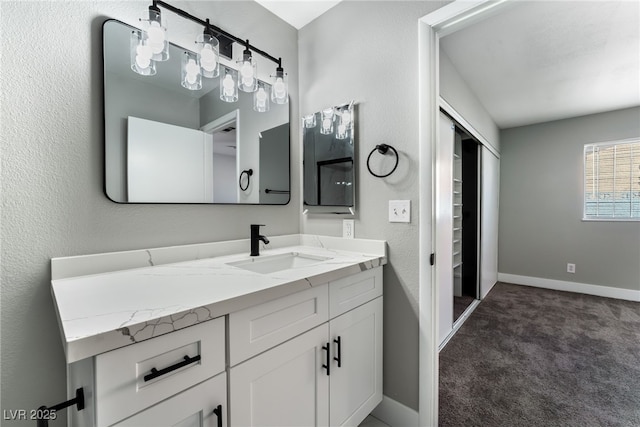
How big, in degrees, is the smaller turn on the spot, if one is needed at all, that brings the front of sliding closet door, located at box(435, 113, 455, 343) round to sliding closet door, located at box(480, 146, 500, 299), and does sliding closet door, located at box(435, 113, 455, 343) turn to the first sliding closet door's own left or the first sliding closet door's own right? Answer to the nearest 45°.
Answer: approximately 90° to the first sliding closet door's own left

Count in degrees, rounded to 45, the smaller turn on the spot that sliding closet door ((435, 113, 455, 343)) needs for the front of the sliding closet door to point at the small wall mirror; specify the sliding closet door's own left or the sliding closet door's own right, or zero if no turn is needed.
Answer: approximately 135° to the sliding closet door's own right

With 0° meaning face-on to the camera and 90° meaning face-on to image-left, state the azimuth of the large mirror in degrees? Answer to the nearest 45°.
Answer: approximately 315°

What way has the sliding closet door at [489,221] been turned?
to the viewer's right

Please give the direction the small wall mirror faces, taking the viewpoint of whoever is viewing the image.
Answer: facing the viewer and to the left of the viewer

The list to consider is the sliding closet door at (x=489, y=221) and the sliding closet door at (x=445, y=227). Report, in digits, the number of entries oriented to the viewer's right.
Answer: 2

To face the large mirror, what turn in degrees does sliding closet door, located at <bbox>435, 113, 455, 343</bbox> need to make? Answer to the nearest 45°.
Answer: approximately 135° to its right

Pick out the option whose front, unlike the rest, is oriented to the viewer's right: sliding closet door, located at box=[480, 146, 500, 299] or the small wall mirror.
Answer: the sliding closet door

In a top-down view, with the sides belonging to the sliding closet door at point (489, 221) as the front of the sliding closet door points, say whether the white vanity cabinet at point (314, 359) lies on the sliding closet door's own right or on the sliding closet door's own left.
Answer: on the sliding closet door's own right

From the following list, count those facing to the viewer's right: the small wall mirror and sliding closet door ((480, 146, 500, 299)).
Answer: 1

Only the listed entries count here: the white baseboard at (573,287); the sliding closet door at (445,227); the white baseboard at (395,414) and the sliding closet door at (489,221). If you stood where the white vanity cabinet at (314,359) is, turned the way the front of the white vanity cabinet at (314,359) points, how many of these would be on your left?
4

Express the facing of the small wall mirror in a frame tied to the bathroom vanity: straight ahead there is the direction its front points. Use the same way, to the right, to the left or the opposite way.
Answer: to the right

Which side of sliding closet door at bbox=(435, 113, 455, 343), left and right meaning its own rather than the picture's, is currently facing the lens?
right
